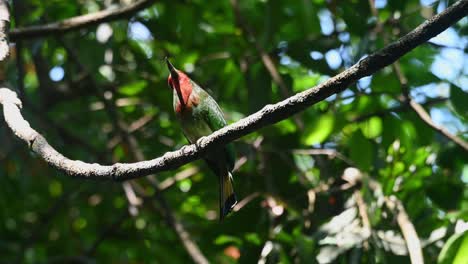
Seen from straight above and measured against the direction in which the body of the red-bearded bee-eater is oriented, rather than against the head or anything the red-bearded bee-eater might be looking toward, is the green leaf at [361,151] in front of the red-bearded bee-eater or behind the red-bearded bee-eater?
behind

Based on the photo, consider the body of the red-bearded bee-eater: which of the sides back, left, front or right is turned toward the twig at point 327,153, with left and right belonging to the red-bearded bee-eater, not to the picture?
back

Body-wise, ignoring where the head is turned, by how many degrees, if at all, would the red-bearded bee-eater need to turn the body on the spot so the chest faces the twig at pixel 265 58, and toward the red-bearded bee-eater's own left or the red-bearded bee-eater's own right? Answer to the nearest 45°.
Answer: approximately 180°

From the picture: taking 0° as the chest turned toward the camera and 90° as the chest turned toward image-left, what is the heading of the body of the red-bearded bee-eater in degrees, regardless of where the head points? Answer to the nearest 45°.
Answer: approximately 45°

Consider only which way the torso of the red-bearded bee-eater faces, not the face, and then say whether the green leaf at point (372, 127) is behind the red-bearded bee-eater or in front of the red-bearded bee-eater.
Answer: behind
